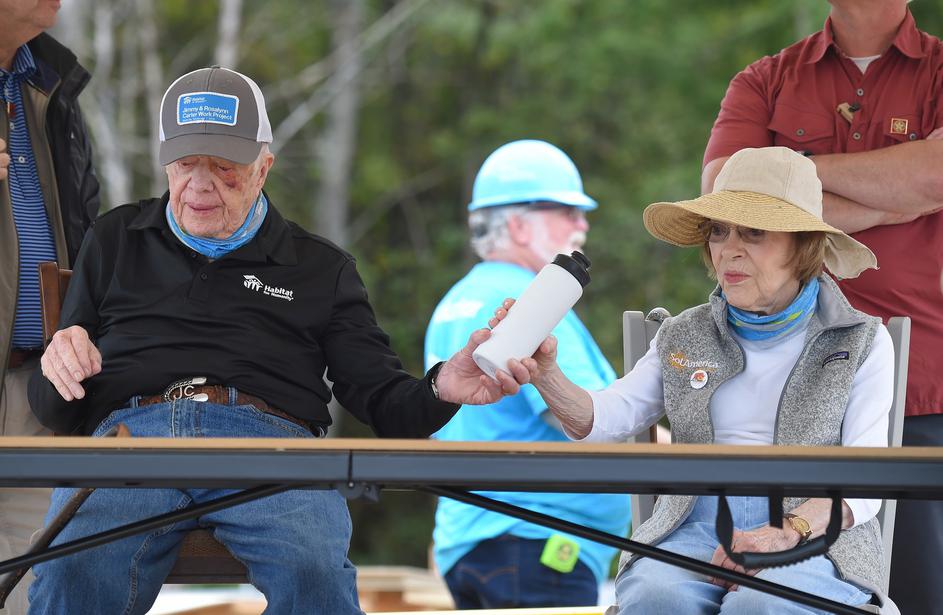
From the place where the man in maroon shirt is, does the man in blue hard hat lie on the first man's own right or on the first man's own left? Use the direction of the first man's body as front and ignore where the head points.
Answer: on the first man's own right

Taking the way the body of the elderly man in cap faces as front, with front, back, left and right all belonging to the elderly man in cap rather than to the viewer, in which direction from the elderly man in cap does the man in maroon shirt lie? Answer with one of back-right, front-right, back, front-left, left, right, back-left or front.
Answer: left

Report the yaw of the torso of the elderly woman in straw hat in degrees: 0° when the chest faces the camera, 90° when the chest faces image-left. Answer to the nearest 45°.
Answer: approximately 45°

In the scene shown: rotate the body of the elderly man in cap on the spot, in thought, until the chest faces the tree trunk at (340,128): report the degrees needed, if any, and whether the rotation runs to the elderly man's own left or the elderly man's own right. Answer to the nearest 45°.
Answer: approximately 180°

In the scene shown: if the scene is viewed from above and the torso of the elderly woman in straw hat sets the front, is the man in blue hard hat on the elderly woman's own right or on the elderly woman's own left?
on the elderly woman's own right

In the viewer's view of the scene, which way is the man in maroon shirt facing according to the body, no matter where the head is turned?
toward the camera

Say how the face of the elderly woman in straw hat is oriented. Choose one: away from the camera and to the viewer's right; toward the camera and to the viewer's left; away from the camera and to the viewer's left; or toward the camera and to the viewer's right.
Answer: toward the camera and to the viewer's left

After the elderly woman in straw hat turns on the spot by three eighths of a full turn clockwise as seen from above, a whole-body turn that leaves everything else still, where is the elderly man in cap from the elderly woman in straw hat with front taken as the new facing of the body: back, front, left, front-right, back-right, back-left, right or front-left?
left

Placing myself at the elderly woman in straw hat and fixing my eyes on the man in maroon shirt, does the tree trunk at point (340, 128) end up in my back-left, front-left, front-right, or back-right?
front-left

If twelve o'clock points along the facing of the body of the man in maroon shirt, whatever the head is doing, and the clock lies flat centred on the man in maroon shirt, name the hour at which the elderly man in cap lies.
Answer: The elderly man in cap is roughly at 2 o'clock from the man in maroon shirt.
